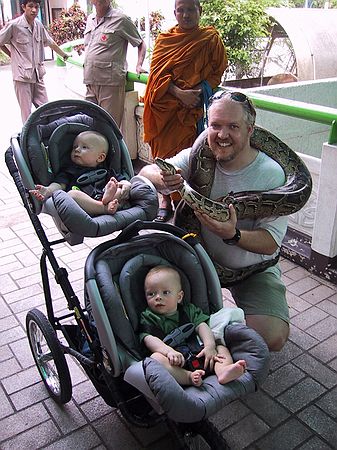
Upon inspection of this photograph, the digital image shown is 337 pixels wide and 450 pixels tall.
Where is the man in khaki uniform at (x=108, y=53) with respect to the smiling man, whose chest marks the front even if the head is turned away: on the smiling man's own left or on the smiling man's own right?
on the smiling man's own right

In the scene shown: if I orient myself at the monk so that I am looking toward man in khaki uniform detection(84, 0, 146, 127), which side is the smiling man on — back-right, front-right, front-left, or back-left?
back-left

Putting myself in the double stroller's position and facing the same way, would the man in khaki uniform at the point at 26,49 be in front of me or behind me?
behind

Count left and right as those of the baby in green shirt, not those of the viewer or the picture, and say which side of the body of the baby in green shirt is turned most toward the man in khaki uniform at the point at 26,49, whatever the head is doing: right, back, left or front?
back

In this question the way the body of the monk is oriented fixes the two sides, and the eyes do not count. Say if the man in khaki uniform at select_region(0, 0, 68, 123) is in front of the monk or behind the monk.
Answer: behind

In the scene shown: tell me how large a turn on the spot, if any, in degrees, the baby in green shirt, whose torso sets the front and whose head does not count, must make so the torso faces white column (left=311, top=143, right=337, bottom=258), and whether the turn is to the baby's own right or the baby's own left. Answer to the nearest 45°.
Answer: approximately 90° to the baby's own left

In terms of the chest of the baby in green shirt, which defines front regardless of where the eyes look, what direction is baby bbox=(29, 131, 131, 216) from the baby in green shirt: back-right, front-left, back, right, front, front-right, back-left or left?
back

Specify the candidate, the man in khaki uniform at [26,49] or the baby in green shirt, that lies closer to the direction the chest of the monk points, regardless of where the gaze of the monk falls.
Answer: the baby in green shirt

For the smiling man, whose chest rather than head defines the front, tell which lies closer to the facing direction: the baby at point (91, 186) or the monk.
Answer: the baby

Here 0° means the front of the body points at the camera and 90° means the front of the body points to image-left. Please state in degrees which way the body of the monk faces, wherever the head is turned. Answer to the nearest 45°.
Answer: approximately 0°

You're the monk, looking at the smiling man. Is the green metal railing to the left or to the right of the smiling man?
left

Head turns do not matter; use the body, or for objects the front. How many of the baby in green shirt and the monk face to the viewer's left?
0
